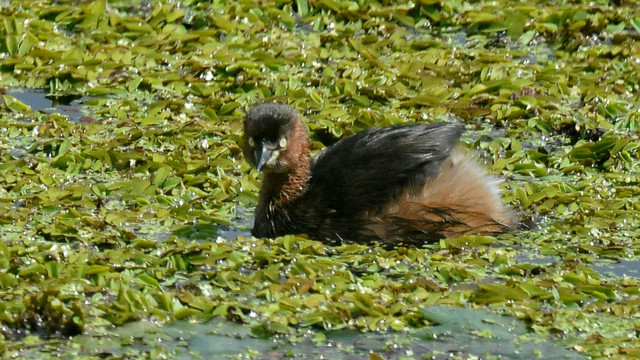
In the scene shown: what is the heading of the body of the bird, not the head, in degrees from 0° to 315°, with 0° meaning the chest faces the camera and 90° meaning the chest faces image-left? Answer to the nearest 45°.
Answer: approximately 90°
